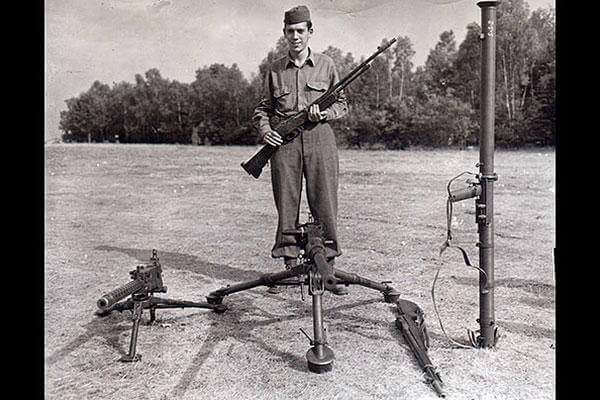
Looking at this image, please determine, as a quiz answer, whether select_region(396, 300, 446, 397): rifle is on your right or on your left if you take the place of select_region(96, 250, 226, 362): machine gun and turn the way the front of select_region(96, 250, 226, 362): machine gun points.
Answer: on your left

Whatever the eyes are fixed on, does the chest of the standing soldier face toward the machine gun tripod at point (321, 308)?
yes

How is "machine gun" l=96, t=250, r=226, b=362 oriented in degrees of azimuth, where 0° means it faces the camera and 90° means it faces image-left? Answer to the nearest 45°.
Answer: approximately 45°

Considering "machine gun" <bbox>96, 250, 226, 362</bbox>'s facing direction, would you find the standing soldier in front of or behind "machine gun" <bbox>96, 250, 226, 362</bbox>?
behind
